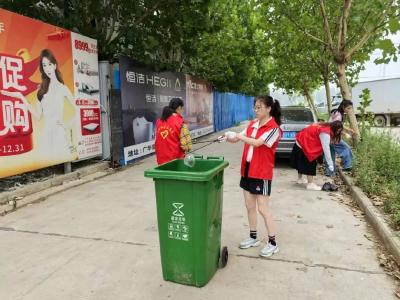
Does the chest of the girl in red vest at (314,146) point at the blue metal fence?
no

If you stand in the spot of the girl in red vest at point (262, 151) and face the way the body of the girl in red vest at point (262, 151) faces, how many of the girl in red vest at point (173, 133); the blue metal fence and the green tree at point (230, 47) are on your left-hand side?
0

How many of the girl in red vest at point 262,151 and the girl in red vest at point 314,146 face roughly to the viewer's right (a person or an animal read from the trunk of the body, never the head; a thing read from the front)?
1

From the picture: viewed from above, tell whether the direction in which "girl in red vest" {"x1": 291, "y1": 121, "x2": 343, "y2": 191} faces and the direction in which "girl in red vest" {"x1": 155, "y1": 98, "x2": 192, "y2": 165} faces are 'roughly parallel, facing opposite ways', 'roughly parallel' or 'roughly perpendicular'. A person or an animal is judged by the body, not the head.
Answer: roughly perpendicular

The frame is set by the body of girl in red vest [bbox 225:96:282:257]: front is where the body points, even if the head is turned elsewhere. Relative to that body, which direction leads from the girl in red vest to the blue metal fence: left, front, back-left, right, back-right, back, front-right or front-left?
back-right

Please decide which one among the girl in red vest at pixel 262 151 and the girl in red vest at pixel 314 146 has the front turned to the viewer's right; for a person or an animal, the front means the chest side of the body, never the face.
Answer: the girl in red vest at pixel 314 146

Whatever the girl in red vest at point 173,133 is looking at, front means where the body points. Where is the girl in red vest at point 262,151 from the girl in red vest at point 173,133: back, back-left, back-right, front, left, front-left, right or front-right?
right

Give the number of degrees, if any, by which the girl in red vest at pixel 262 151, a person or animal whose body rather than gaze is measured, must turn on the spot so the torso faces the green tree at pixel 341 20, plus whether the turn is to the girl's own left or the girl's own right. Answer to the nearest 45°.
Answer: approximately 135° to the girl's own right

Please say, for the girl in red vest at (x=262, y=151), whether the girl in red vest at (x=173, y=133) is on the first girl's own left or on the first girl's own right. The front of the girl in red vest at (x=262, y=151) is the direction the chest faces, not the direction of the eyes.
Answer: on the first girl's own right

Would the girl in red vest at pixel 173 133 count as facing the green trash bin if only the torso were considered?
no

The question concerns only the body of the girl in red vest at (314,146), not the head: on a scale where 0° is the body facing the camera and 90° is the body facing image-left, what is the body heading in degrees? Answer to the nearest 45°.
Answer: approximately 270°

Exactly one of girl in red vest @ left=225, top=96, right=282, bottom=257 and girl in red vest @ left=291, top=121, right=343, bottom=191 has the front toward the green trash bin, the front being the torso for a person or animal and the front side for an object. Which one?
girl in red vest @ left=225, top=96, right=282, bottom=257

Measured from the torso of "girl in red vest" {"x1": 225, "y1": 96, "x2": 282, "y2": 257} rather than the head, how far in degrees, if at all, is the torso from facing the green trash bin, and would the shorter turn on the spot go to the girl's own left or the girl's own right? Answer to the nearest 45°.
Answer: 0° — they already face it
